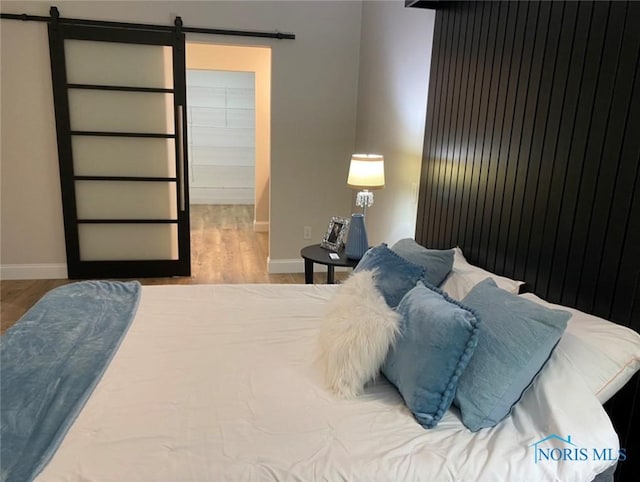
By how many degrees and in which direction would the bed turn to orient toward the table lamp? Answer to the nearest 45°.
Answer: approximately 90° to its right

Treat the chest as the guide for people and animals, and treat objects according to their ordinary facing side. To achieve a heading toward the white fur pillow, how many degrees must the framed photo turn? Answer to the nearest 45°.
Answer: approximately 45° to its left

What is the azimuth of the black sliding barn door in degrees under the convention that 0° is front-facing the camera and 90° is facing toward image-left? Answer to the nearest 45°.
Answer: approximately 0°

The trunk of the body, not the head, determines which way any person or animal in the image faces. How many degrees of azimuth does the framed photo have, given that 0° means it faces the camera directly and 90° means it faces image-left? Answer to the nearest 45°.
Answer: approximately 45°

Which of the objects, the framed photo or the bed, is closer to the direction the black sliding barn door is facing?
the bed

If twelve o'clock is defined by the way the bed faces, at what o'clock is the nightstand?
The nightstand is roughly at 3 o'clock from the bed.

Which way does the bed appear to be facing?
to the viewer's left

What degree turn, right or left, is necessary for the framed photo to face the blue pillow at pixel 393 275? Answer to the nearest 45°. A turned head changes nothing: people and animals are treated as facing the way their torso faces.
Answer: approximately 45° to its left
